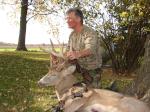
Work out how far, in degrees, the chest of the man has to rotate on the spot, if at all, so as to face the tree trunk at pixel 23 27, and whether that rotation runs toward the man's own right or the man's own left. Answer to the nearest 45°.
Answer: approximately 135° to the man's own right

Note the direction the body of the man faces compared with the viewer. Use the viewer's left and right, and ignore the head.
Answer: facing the viewer and to the left of the viewer
